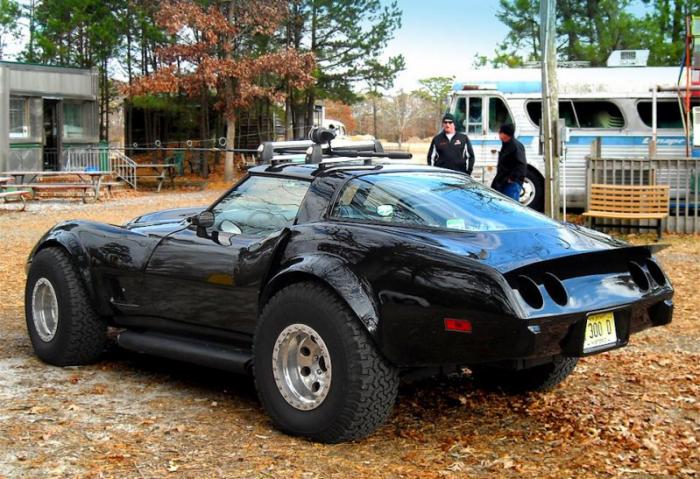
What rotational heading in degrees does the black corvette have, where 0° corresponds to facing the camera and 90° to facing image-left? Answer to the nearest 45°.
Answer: approximately 135°

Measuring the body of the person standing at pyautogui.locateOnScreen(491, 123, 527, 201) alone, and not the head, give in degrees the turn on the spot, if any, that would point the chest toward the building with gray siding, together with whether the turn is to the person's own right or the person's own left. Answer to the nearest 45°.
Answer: approximately 45° to the person's own right

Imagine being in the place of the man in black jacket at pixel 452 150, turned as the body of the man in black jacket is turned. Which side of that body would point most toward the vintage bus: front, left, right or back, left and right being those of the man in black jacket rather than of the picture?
back

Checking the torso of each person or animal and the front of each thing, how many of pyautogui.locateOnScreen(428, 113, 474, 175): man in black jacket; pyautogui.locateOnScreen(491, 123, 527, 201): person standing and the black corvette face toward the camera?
1

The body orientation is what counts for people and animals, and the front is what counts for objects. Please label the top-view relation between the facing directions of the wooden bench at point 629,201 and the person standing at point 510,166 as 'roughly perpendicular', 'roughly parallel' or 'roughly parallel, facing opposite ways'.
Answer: roughly perpendicular

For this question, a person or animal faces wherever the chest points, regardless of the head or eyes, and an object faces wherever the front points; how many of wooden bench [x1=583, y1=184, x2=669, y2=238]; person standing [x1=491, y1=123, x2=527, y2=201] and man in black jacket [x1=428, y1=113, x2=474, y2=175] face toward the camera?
2

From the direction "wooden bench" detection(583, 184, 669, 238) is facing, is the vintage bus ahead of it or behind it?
behind

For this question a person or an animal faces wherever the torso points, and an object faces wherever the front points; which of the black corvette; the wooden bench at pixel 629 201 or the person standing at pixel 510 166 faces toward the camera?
the wooden bench

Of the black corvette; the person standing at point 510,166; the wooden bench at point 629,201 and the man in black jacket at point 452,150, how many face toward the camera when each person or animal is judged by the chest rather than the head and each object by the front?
2

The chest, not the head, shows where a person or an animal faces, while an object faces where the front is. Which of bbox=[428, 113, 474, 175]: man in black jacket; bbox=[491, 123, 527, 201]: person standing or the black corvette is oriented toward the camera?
the man in black jacket

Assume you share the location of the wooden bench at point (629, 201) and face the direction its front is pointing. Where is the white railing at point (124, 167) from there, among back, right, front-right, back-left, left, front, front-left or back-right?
back-right

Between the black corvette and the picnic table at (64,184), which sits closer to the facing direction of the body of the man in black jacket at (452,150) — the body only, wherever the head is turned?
the black corvette
